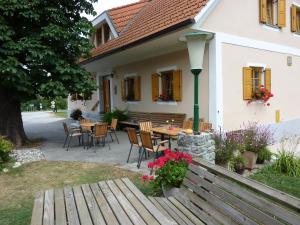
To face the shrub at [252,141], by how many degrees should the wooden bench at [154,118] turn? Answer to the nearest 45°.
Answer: approximately 90° to its left

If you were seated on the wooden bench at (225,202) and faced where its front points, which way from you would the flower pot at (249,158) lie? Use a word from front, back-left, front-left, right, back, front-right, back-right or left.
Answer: back-right

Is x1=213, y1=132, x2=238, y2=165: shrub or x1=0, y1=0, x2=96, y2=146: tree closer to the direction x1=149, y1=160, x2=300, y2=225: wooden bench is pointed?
the tree

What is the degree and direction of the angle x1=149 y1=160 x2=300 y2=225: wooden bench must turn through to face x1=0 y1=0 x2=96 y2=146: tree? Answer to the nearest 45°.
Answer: approximately 90° to its right

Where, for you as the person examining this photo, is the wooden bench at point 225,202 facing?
facing the viewer and to the left of the viewer

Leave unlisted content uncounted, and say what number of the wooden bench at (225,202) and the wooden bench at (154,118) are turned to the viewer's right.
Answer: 0

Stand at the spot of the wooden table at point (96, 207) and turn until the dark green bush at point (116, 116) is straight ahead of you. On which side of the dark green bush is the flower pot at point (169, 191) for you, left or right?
right

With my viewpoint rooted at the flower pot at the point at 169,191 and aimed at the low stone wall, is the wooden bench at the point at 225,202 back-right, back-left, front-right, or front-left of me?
back-right

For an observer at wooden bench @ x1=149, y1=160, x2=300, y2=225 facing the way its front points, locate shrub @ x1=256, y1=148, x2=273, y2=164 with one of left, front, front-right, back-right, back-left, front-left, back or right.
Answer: back-right

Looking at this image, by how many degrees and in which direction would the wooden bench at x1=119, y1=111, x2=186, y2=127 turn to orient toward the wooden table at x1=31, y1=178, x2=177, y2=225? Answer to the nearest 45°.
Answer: approximately 45° to its left

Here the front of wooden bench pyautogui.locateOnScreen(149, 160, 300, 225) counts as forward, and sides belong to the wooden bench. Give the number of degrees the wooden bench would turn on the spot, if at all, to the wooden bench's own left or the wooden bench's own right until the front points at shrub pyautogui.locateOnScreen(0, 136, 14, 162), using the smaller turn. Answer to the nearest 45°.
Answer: approximately 90° to the wooden bench's own right

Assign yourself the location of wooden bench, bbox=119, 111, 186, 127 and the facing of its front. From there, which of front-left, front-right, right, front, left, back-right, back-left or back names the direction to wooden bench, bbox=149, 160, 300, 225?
front-left

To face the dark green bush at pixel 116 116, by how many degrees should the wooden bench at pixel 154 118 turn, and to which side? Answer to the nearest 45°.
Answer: approximately 90° to its right

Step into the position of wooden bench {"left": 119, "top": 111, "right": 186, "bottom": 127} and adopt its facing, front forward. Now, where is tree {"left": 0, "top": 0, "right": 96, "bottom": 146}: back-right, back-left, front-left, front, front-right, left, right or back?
front
